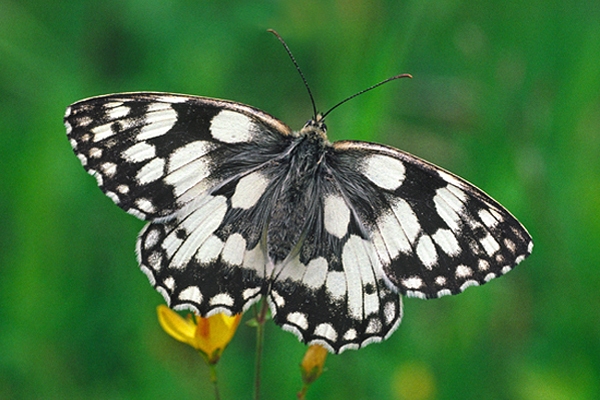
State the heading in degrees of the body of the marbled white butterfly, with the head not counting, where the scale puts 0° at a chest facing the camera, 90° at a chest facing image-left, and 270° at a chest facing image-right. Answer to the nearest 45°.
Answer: approximately 180°
